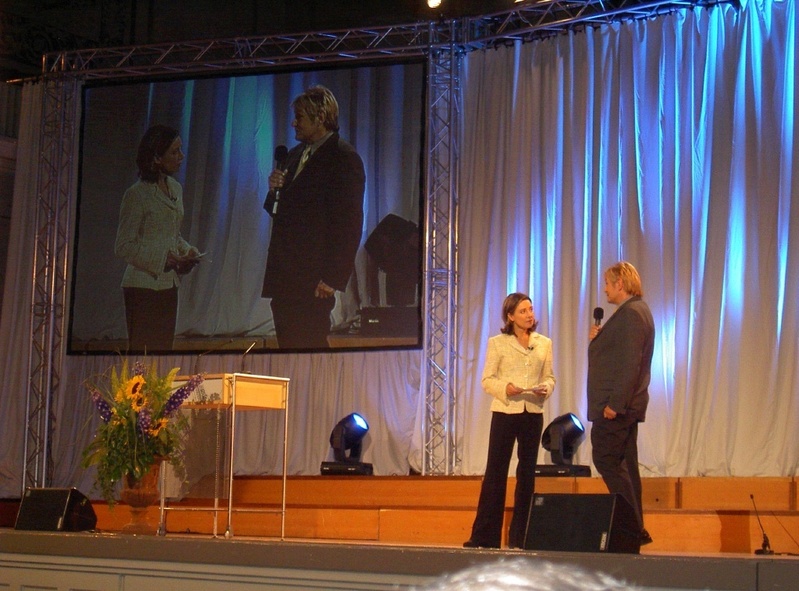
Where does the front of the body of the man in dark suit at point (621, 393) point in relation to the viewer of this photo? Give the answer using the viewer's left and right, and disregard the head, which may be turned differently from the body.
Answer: facing to the left of the viewer

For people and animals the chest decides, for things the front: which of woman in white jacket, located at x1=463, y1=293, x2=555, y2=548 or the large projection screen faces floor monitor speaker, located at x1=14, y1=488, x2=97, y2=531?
the large projection screen

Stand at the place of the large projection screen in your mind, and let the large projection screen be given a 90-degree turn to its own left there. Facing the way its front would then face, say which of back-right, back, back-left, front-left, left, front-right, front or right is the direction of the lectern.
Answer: right

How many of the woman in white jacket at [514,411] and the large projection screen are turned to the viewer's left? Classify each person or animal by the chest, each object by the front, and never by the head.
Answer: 0

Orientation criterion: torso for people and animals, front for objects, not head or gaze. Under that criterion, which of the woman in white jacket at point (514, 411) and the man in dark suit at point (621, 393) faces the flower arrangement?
the man in dark suit

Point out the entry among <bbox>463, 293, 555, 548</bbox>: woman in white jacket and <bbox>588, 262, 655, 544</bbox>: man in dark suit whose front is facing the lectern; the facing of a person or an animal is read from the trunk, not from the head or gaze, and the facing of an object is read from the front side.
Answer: the man in dark suit

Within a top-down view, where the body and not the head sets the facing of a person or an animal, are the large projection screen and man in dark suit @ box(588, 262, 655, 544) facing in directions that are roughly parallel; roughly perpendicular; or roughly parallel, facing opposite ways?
roughly perpendicular

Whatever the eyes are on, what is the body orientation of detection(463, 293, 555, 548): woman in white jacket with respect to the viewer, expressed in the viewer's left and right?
facing the viewer and to the right of the viewer

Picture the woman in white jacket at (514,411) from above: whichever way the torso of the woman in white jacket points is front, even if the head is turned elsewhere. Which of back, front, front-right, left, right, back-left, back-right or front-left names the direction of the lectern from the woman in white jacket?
back-right

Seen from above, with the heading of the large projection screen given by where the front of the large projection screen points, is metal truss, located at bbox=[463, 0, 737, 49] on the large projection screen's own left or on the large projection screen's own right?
on the large projection screen's own left

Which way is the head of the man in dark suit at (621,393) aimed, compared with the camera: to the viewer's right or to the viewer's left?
to the viewer's left

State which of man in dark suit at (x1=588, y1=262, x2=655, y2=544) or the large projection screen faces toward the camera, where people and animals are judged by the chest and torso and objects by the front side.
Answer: the large projection screen

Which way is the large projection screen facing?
toward the camera

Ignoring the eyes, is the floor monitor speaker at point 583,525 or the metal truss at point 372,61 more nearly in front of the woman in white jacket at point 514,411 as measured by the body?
the floor monitor speaker
